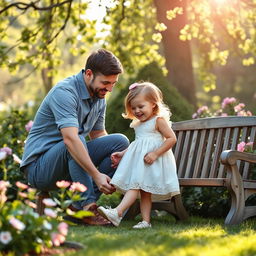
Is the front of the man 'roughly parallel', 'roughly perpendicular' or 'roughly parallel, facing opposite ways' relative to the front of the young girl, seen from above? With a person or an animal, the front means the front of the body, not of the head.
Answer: roughly perpendicular

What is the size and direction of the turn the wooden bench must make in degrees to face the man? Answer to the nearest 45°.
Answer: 0° — it already faces them

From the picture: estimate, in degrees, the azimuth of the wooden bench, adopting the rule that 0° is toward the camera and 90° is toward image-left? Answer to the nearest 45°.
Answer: approximately 45°

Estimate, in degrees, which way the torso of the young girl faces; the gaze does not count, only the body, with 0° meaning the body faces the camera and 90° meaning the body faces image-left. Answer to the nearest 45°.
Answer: approximately 45°

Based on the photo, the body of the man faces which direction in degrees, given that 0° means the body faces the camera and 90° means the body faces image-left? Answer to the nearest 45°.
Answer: approximately 315°

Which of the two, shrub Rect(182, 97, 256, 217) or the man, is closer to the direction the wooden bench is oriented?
the man

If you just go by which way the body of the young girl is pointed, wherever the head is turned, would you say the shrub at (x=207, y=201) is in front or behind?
behind

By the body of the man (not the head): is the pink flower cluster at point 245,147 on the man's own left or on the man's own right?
on the man's own left

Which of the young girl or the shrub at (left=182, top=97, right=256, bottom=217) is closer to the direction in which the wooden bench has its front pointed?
the young girl

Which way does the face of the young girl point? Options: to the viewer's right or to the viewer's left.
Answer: to the viewer's left
